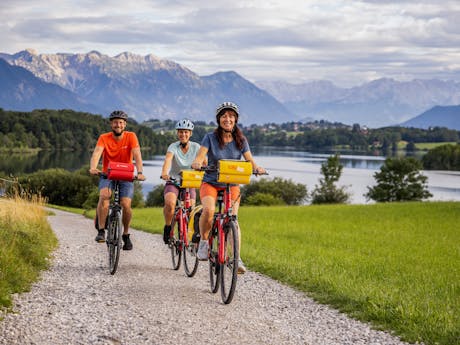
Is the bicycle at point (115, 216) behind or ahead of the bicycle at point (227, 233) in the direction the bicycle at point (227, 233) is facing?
behind

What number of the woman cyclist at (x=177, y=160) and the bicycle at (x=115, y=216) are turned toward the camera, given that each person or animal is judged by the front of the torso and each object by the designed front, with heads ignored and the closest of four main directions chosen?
2

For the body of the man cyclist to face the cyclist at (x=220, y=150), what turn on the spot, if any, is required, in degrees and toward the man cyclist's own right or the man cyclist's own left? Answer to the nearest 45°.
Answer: approximately 45° to the man cyclist's own left

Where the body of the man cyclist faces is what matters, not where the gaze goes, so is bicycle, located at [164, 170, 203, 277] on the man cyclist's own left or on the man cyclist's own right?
on the man cyclist's own left

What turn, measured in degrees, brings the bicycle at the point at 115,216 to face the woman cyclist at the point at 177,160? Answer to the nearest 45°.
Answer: approximately 135° to its left

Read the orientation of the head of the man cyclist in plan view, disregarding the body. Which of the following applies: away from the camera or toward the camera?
toward the camera

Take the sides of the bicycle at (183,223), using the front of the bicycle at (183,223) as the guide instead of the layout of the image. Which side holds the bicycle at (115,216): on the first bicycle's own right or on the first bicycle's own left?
on the first bicycle's own right

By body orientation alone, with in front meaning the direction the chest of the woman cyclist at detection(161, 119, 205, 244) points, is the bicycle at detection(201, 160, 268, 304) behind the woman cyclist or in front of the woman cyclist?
in front

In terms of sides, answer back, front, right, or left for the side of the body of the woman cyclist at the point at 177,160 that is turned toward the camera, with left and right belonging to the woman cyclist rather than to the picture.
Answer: front

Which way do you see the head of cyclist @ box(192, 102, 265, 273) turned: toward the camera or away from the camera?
toward the camera

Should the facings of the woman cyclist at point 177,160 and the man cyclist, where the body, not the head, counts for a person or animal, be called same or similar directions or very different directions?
same or similar directions

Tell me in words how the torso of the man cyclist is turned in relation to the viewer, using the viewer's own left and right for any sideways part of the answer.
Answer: facing the viewer
